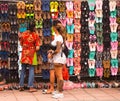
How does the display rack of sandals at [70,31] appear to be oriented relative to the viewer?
toward the camera

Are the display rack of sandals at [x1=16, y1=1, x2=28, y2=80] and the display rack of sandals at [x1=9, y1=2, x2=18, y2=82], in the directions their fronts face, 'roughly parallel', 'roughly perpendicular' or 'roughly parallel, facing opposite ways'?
roughly parallel

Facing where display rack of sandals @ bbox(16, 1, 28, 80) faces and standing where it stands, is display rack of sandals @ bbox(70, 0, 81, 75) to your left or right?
on your left

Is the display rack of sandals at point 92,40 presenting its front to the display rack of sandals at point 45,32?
no

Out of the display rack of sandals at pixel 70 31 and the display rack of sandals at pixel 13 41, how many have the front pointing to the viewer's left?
0

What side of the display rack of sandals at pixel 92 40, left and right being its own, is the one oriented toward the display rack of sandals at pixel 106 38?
left

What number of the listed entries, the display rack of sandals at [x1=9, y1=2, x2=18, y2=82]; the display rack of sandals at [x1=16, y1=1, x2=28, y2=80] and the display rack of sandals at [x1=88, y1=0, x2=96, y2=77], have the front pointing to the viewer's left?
0

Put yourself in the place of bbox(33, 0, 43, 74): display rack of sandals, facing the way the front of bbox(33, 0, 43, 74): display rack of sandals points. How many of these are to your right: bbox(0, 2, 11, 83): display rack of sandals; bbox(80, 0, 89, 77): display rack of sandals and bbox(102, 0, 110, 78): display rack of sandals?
1

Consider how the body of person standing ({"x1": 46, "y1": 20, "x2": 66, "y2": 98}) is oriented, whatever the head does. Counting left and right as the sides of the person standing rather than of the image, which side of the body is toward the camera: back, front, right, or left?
left

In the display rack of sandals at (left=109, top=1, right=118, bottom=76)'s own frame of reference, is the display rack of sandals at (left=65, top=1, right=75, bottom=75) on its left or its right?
on its right

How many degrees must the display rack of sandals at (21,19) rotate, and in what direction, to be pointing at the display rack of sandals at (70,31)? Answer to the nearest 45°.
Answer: approximately 90° to its left

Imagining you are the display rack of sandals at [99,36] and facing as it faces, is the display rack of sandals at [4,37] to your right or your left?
on your right

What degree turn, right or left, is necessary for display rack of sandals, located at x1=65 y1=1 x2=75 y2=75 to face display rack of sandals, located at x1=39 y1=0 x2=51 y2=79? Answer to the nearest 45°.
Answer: approximately 90° to its right

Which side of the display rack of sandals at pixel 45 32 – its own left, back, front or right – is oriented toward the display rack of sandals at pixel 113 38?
left

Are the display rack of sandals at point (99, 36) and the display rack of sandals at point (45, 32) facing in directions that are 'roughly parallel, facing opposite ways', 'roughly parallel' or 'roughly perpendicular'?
roughly parallel

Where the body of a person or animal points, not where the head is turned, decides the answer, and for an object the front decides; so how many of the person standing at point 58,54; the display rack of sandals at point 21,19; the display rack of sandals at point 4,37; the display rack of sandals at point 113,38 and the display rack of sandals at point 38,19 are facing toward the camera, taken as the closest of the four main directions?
4

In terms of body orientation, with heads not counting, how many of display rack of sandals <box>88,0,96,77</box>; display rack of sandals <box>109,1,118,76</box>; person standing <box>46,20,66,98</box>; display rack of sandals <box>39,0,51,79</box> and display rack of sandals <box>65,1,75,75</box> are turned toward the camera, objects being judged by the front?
4

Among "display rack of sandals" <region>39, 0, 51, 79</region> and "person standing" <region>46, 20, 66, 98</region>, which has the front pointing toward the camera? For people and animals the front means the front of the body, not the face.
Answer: the display rack of sandals

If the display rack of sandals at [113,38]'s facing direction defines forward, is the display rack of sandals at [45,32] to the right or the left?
on its right
